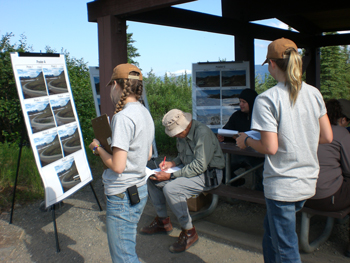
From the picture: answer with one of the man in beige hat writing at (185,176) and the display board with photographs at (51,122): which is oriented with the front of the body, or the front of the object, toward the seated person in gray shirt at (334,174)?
the display board with photographs

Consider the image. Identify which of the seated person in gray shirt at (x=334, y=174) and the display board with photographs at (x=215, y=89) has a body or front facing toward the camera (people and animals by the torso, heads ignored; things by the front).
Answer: the display board with photographs

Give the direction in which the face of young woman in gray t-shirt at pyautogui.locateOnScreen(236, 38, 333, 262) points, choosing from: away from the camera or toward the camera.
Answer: away from the camera

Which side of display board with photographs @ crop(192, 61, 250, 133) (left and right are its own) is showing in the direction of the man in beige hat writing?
front

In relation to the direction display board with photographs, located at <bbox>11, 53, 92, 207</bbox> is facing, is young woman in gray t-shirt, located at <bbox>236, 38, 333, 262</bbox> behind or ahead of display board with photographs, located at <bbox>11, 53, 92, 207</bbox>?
ahead

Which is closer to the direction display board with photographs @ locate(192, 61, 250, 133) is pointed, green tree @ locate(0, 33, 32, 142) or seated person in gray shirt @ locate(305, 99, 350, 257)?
the seated person in gray shirt

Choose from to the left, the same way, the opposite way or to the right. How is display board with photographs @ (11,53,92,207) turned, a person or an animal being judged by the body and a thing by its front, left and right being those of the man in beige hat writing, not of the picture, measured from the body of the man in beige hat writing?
to the left

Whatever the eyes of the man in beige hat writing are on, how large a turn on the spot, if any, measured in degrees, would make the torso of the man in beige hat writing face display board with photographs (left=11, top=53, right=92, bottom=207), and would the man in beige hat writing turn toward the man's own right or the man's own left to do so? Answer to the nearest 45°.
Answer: approximately 45° to the man's own right

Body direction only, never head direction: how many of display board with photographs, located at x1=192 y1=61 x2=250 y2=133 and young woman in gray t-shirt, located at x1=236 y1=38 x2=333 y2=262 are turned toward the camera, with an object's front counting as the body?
1

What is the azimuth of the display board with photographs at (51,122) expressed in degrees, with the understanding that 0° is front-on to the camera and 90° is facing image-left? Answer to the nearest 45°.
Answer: approximately 315°

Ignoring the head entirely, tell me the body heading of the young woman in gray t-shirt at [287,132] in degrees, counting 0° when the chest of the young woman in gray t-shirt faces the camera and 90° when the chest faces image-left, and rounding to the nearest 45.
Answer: approximately 135°

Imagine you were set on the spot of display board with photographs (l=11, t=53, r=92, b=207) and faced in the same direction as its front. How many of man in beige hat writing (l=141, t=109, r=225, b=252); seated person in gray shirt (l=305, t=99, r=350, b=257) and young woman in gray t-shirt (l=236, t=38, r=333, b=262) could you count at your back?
0

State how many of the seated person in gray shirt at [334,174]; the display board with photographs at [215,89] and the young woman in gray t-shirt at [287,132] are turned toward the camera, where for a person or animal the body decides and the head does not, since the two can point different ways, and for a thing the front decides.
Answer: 1

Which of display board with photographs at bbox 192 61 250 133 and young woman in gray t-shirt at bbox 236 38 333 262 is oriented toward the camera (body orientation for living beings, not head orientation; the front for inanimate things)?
the display board with photographs

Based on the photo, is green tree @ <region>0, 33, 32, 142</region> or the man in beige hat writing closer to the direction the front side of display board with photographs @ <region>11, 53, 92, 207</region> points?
the man in beige hat writing

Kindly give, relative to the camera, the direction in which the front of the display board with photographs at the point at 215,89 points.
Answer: facing the viewer
